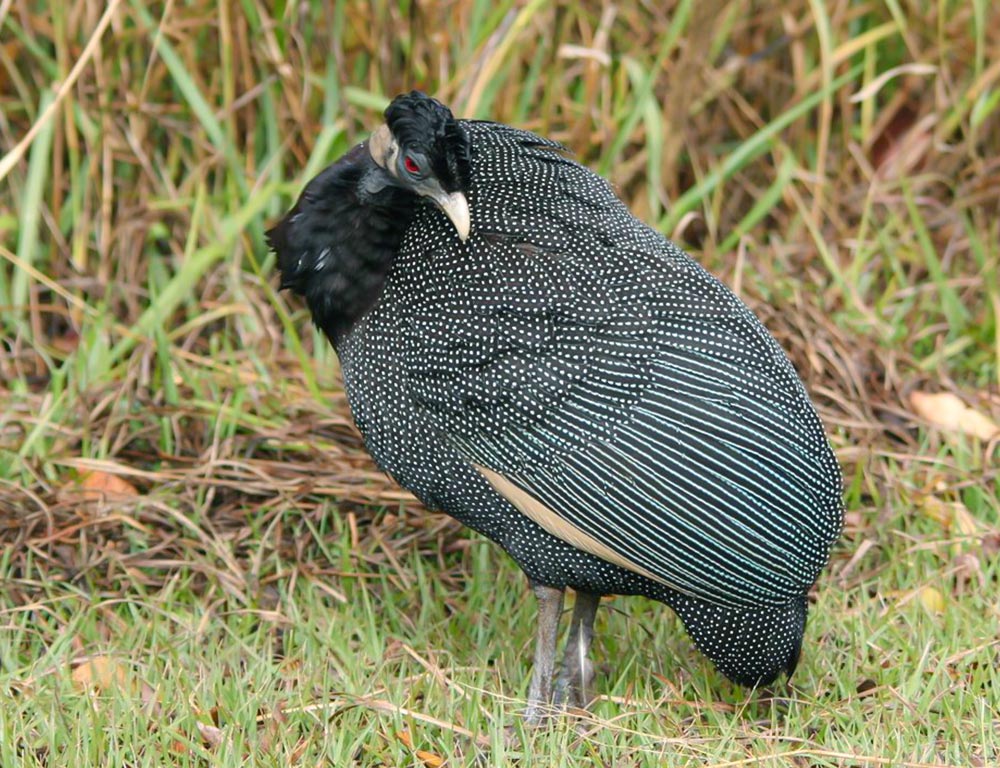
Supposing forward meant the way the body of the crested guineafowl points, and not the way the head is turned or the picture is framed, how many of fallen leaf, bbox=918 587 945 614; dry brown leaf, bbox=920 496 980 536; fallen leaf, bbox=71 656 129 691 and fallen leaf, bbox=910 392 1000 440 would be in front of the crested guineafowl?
1

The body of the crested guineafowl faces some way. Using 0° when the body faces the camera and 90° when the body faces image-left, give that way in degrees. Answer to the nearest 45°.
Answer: approximately 90°

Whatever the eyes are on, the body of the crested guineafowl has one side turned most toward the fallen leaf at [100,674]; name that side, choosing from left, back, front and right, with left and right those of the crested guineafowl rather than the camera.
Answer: front

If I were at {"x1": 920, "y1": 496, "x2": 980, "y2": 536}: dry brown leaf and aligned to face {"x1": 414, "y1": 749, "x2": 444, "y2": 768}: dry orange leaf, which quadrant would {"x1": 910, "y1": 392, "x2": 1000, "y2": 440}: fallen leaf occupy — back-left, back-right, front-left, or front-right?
back-right

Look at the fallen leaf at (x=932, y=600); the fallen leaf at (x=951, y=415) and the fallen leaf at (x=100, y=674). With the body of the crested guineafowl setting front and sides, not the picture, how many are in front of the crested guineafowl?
1

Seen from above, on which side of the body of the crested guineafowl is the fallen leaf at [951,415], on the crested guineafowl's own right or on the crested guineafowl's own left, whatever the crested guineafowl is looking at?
on the crested guineafowl's own right

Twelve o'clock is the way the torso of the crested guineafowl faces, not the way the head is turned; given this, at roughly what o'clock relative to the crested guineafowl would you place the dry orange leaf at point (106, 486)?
The dry orange leaf is roughly at 1 o'clock from the crested guineafowl.

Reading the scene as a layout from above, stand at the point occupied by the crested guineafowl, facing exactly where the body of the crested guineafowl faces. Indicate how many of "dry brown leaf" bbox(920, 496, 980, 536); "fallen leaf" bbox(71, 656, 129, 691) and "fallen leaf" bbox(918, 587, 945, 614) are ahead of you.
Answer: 1
